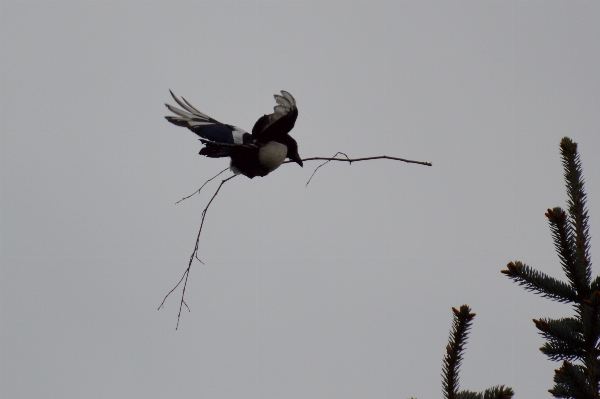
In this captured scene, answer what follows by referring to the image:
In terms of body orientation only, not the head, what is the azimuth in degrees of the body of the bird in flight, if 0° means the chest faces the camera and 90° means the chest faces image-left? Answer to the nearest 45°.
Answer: approximately 270°

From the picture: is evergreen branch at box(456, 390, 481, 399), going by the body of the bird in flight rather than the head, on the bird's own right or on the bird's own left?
on the bird's own right

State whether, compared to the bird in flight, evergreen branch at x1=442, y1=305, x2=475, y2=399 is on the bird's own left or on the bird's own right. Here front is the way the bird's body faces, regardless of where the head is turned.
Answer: on the bird's own right
